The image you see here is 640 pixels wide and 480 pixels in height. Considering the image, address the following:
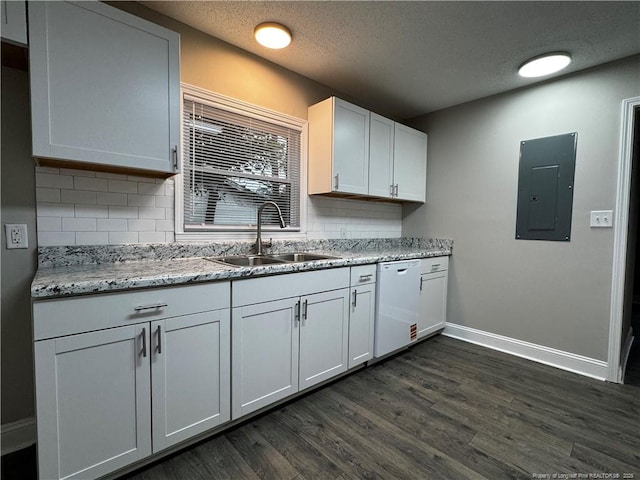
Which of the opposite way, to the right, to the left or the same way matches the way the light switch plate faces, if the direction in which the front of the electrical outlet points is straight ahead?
to the right

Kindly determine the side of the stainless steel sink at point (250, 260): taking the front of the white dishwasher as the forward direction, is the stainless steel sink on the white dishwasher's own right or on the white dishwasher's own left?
on the white dishwasher's own right

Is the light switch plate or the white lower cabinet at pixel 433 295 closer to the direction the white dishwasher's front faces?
the light switch plate

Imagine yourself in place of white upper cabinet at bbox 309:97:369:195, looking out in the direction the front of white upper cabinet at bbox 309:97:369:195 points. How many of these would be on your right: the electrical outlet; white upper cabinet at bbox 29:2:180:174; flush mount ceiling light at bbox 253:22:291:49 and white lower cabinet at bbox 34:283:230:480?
4

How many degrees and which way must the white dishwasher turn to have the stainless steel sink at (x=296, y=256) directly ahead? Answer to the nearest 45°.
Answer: approximately 135° to its right

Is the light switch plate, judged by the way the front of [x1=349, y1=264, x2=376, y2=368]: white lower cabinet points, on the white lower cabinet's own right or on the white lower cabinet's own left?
on the white lower cabinet's own left

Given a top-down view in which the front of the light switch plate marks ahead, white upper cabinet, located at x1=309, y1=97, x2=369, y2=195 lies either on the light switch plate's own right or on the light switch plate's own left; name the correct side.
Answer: on the light switch plate's own right

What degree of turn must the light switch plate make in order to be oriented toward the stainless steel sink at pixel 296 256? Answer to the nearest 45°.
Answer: approximately 45° to its right
